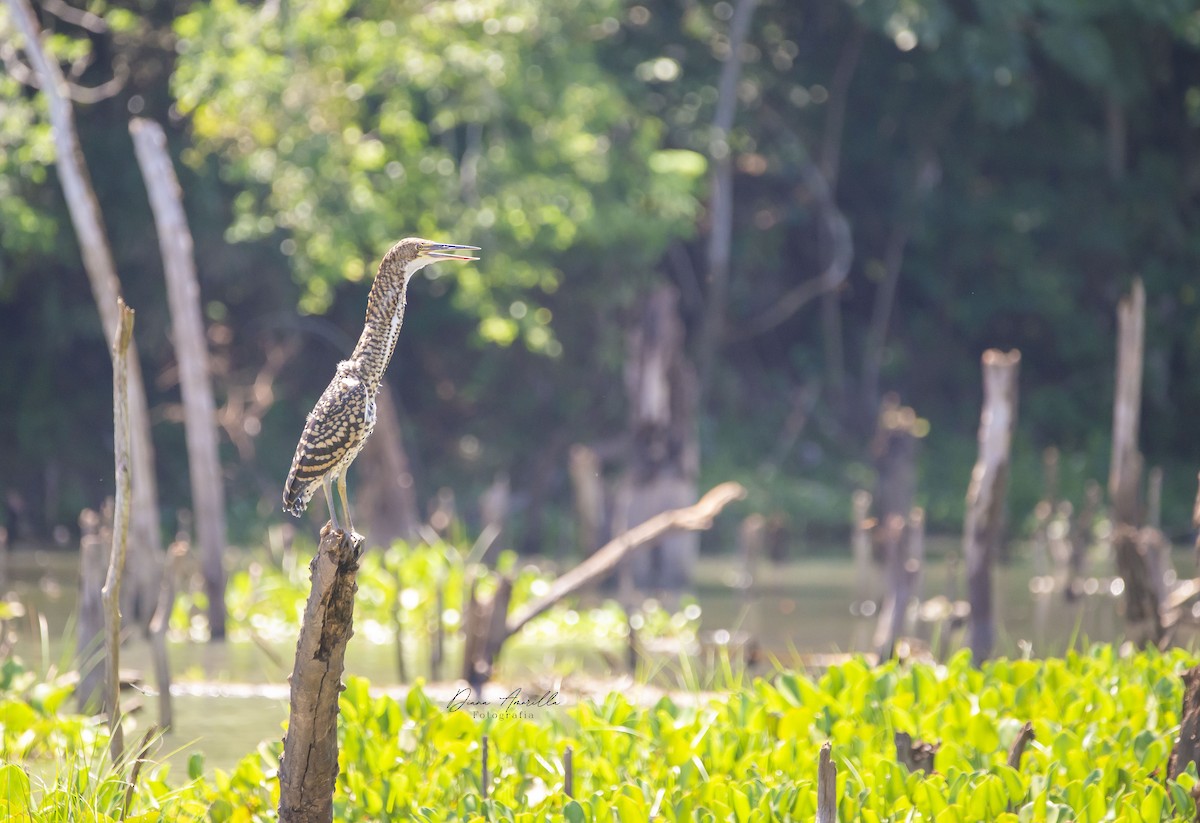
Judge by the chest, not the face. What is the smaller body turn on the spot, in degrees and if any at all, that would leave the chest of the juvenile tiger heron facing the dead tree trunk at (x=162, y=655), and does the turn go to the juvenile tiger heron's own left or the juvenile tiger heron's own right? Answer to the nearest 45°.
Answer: approximately 90° to the juvenile tiger heron's own left

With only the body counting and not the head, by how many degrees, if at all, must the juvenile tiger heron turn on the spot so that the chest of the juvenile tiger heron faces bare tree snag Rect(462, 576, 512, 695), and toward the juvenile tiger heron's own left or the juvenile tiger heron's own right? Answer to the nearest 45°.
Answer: approximately 90° to the juvenile tiger heron's own left

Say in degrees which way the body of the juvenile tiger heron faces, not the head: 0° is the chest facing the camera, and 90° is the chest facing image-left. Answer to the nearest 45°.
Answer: approximately 270°

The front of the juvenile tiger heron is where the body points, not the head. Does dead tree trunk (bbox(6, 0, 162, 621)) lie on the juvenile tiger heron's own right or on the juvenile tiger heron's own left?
on the juvenile tiger heron's own left

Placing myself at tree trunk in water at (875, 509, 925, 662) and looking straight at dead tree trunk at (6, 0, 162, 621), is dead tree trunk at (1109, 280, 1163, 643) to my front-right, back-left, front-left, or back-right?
back-right

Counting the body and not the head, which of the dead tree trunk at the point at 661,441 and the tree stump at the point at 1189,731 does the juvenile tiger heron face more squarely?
the tree stump

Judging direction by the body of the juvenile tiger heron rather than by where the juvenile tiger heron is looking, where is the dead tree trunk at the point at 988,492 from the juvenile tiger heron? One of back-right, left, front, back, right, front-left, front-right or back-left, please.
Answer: front-left

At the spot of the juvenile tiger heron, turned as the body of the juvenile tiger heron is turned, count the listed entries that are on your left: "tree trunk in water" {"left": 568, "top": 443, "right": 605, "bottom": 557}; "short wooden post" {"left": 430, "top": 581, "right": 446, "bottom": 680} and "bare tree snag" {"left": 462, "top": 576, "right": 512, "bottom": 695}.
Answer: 3

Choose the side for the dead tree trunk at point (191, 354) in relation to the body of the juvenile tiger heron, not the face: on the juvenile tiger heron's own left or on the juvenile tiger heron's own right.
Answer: on the juvenile tiger heron's own left

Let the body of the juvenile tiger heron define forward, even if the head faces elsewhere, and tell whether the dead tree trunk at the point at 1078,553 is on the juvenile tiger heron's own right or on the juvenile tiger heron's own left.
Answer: on the juvenile tiger heron's own left

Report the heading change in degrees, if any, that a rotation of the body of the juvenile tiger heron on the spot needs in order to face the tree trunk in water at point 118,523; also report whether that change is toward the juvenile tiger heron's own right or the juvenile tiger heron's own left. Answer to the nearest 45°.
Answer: approximately 180°

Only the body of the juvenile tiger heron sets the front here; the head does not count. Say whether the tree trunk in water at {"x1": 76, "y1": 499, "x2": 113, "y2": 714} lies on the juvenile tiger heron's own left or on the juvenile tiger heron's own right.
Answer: on the juvenile tiger heron's own left
